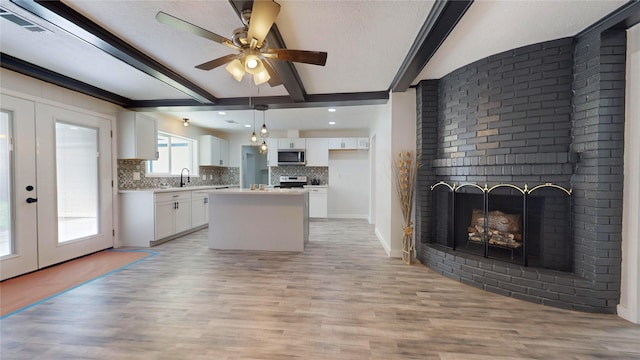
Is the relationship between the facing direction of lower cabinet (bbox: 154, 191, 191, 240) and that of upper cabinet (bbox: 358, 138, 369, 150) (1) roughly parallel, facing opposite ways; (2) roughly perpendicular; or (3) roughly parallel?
roughly perpendicular

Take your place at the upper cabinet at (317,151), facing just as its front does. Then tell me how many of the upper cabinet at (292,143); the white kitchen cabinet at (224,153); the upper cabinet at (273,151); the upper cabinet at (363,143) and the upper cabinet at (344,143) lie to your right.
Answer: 3

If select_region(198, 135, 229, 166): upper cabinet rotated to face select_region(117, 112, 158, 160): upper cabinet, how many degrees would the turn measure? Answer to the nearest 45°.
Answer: approximately 90° to its right

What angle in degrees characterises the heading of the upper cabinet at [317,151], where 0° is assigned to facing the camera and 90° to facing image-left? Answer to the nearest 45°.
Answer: approximately 0°

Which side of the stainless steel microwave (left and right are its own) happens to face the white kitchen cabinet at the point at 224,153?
right

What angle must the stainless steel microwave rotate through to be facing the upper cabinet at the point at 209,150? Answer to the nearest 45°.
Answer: approximately 90° to its right

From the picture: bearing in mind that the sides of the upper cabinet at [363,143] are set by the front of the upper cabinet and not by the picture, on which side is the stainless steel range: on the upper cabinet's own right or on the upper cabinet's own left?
on the upper cabinet's own right

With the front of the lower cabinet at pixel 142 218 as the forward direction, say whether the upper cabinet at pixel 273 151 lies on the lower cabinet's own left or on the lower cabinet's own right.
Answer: on the lower cabinet's own left

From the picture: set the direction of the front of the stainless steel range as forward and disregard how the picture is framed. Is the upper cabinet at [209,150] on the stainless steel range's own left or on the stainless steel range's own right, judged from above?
on the stainless steel range's own right

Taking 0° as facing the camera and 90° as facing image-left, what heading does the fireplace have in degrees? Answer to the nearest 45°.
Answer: approximately 45°

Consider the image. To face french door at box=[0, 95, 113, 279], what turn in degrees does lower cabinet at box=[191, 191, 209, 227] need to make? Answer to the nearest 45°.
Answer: approximately 90° to its right

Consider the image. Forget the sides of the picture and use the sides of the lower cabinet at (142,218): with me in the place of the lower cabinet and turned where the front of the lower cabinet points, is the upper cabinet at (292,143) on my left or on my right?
on my left

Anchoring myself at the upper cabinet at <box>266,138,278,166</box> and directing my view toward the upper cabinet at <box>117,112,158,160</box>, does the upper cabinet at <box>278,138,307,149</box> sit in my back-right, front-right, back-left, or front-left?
back-left
